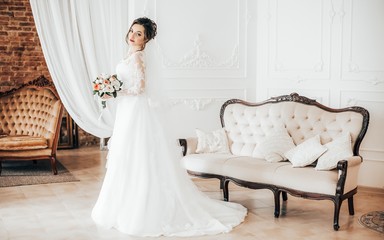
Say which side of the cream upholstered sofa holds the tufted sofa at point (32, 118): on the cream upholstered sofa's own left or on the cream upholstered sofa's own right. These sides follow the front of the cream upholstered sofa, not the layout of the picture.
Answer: on the cream upholstered sofa's own right

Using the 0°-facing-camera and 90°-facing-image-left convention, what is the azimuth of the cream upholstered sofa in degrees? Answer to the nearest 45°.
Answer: approximately 45°

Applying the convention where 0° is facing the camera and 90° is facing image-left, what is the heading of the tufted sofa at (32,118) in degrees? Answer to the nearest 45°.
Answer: approximately 0°

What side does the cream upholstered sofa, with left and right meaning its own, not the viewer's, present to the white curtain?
right

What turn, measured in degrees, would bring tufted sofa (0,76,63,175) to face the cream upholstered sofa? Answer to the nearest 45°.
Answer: approximately 45° to its left
